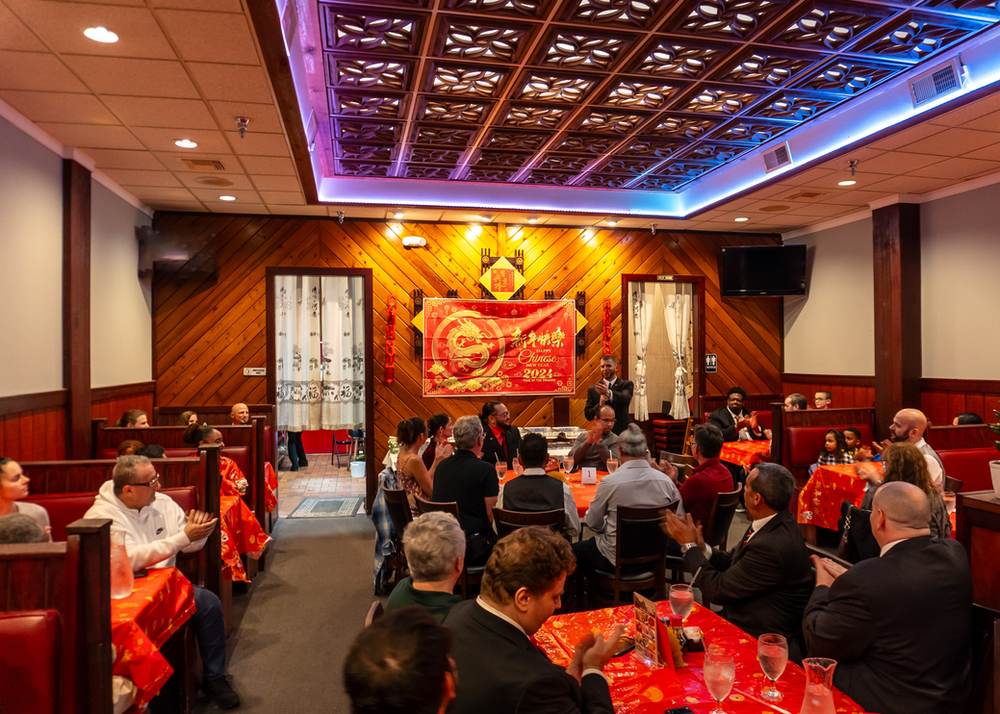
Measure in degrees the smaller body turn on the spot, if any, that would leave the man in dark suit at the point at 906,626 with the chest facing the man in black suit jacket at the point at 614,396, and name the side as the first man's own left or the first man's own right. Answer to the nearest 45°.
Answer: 0° — they already face them

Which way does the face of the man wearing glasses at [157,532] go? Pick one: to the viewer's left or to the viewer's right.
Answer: to the viewer's right

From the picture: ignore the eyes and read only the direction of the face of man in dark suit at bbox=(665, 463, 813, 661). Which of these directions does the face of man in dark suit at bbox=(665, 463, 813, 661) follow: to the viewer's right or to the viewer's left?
to the viewer's left

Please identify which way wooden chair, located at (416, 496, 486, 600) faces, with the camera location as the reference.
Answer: facing away from the viewer and to the right of the viewer

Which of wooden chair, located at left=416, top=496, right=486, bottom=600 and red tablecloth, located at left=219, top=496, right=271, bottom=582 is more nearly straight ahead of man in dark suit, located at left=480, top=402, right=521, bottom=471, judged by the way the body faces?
the wooden chair

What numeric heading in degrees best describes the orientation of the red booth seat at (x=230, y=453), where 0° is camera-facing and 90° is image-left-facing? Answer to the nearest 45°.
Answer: approximately 0°

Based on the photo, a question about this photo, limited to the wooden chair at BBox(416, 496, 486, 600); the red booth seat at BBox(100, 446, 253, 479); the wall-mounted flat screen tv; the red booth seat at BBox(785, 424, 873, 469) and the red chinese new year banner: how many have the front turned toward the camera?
4

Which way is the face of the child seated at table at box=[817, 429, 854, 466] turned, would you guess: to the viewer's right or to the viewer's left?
to the viewer's left
